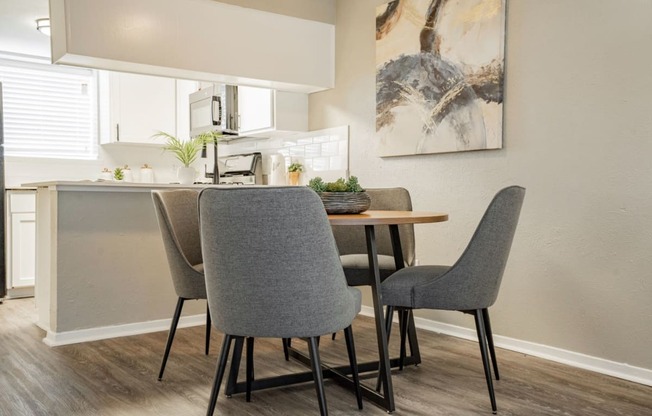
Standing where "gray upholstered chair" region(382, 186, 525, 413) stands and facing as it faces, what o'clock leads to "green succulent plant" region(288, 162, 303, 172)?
The green succulent plant is roughly at 2 o'clock from the gray upholstered chair.

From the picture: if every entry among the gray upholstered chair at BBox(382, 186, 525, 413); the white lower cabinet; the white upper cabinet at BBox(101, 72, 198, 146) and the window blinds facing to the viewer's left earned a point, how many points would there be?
1

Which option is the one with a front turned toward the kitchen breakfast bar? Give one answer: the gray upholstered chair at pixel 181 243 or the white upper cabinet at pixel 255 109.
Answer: the white upper cabinet

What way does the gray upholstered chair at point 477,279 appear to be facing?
to the viewer's left

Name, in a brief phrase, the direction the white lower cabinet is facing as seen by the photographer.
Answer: facing the viewer and to the right of the viewer

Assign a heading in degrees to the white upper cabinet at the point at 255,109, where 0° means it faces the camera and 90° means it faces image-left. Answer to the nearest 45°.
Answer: approximately 45°

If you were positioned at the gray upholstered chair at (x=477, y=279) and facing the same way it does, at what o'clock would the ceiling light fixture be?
The ceiling light fixture is roughly at 1 o'clock from the gray upholstered chair.

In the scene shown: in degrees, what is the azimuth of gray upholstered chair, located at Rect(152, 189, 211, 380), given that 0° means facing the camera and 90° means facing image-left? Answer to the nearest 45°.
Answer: approximately 315°

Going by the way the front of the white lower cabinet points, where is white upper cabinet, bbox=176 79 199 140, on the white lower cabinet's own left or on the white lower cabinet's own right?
on the white lower cabinet's own left
